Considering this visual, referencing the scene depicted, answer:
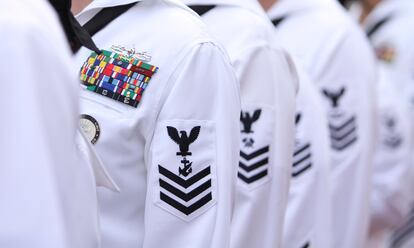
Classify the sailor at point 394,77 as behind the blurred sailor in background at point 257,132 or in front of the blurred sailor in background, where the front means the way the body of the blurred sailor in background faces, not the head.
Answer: behind

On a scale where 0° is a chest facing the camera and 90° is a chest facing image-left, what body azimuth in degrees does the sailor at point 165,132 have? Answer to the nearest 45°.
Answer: approximately 45°

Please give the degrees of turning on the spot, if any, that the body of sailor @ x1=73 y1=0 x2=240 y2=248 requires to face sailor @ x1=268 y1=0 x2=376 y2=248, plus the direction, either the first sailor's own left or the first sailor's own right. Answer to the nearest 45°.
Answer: approximately 180°

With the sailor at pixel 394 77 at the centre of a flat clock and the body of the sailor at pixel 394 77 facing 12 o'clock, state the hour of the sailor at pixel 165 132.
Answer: the sailor at pixel 165 132 is roughly at 11 o'clock from the sailor at pixel 394 77.

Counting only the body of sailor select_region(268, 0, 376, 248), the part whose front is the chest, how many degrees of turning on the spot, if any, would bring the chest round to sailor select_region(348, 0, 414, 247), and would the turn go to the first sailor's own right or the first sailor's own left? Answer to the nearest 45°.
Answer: approximately 135° to the first sailor's own right
